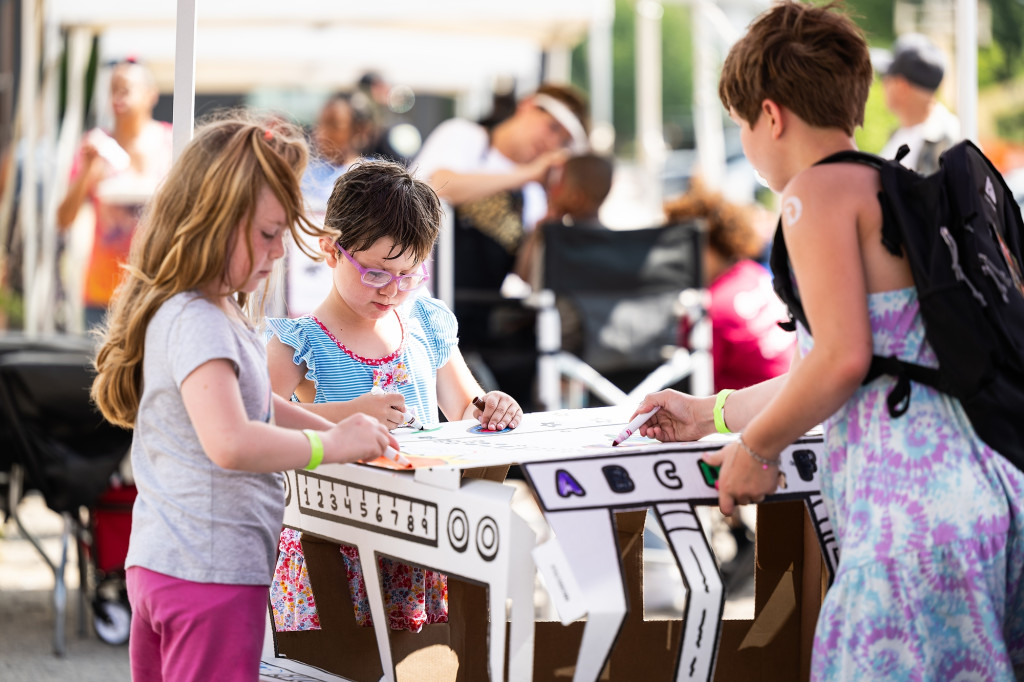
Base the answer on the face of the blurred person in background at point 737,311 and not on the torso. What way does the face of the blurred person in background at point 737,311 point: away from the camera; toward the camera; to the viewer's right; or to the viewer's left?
away from the camera

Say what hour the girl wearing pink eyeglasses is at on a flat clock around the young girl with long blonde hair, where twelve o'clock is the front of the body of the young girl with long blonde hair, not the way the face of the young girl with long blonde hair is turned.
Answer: The girl wearing pink eyeglasses is roughly at 10 o'clock from the young girl with long blonde hair.

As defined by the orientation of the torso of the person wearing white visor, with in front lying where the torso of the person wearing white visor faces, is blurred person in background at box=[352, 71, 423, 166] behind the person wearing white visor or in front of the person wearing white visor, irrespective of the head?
behind

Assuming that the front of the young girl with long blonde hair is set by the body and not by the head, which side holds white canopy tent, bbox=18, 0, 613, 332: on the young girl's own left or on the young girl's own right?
on the young girl's own left

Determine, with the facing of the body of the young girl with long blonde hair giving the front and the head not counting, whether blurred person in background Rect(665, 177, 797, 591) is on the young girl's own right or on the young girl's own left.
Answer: on the young girl's own left

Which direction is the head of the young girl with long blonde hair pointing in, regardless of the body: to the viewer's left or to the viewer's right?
to the viewer's right

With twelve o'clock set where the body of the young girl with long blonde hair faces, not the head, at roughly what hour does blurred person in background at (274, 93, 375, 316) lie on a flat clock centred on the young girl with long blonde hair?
The blurred person in background is roughly at 9 o'clock from the young girl with long blonde hair.

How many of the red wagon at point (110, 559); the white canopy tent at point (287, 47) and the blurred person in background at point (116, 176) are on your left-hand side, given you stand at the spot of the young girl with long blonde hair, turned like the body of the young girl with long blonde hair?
3

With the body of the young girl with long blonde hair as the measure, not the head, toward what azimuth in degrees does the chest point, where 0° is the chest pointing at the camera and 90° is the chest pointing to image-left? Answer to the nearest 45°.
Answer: approximately 270°

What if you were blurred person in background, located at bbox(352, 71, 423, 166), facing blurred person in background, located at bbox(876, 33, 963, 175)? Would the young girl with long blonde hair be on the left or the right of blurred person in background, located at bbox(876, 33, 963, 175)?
right

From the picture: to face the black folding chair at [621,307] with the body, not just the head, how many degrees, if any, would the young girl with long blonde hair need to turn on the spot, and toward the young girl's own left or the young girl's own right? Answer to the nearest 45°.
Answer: approximately 45° to the young girl's own left
